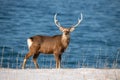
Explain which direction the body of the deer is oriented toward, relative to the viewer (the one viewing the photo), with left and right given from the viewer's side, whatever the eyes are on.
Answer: facing to the right of the viewer
